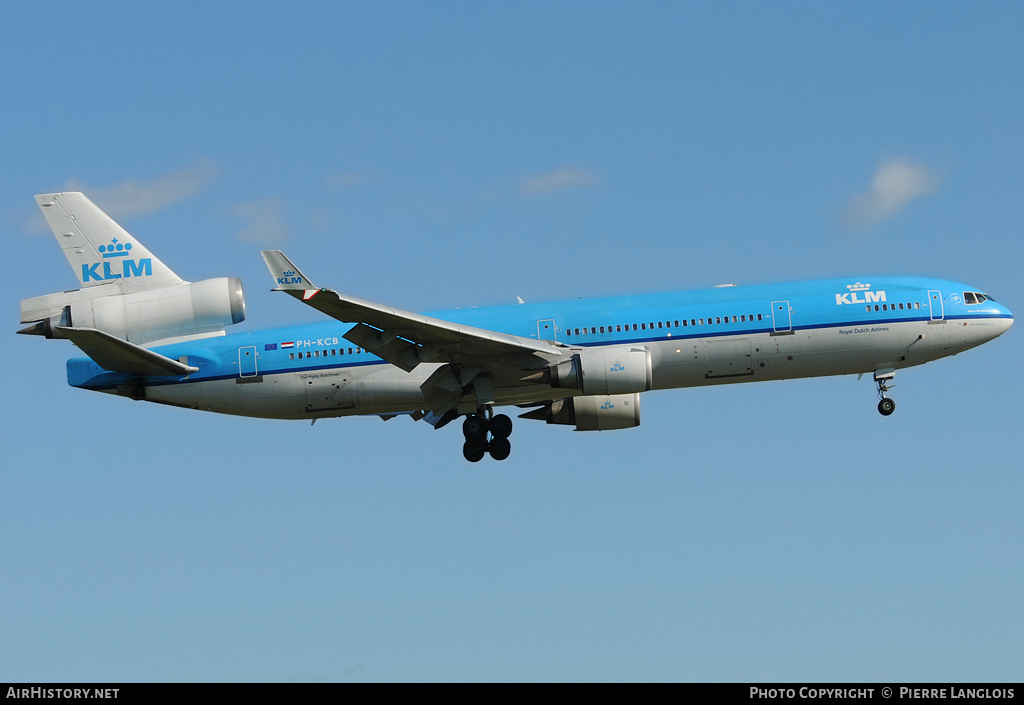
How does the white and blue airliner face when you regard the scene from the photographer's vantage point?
facing to the right of the viewer
